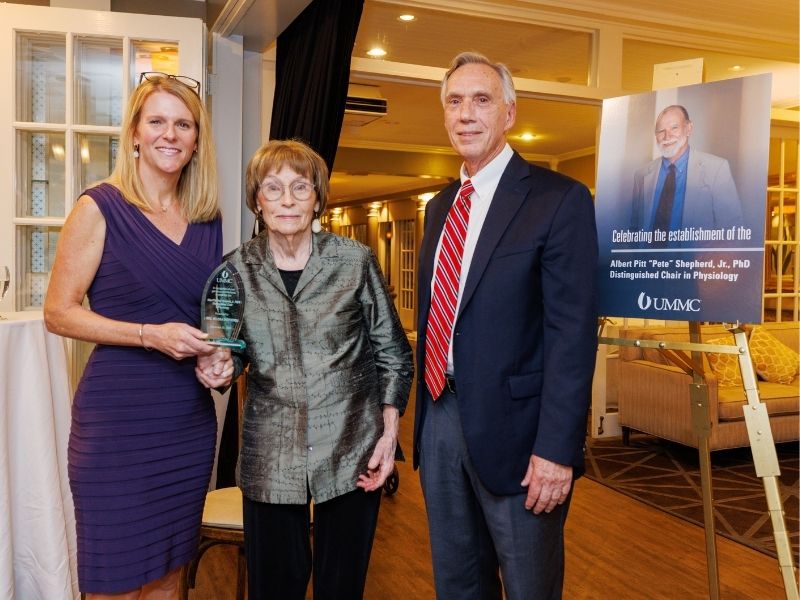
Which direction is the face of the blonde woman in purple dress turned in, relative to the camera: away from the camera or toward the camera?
toward the camera

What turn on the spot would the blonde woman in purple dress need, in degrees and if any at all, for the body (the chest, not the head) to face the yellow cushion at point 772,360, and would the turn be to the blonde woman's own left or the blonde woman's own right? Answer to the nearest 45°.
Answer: approximately 90° to the blonde woman's own left

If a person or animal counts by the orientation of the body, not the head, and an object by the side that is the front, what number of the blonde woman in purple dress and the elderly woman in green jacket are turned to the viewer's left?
0

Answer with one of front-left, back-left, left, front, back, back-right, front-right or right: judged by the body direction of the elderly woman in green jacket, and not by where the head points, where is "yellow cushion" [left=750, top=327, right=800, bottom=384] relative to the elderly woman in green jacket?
back-left

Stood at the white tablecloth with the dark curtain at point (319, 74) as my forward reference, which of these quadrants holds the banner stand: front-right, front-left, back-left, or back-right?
front-right

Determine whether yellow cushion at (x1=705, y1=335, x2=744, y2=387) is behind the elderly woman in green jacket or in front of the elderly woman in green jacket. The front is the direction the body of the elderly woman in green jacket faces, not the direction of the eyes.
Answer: behind

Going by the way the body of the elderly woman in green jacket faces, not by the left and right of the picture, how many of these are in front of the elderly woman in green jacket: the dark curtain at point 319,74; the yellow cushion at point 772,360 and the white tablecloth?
0

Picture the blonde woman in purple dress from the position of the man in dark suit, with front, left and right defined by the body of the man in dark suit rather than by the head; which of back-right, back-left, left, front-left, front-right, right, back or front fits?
front-right

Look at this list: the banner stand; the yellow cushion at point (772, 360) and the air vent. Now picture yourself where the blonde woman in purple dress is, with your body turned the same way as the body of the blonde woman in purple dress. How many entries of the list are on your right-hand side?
0

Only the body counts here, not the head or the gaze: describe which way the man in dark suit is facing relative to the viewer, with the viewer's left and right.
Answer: facing the viewer and to the left of the viewer

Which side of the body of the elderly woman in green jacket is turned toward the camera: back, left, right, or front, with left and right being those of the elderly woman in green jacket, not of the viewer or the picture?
front

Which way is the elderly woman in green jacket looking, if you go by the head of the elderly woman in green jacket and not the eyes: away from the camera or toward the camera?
toward the camera

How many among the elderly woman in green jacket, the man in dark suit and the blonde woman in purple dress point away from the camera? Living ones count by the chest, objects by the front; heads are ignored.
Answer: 0

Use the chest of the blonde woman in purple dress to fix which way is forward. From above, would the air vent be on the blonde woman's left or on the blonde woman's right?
on the blonde woman's left

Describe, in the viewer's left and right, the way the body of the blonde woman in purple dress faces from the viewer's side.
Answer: facing the viewer and to the right of the viewer

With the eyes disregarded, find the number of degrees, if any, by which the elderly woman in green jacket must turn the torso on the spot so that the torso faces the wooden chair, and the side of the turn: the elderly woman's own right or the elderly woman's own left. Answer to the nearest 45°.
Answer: approximately 180°
